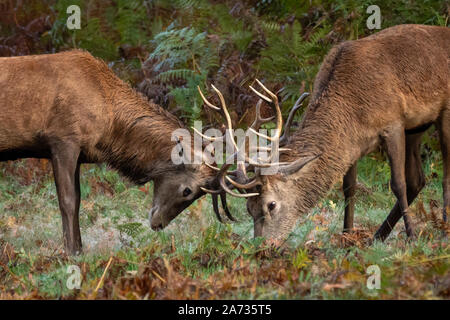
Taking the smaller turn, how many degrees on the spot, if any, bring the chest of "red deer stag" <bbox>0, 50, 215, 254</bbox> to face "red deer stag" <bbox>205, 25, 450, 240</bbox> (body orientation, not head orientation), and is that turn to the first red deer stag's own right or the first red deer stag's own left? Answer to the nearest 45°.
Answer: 0° — it already faces it

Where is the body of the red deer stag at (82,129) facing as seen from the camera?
to the viewer's right
